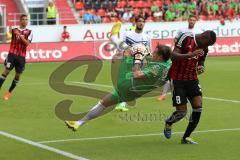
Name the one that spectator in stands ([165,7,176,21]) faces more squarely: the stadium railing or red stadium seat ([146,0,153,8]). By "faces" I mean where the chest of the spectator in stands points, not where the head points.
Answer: the stadium railing

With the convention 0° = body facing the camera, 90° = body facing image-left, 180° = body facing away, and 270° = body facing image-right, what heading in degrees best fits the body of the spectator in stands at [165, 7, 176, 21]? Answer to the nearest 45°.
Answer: approximately 0°

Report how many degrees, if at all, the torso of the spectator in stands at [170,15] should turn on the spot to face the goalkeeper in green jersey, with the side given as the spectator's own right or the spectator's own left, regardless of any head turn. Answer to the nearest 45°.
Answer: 0° — they already face them

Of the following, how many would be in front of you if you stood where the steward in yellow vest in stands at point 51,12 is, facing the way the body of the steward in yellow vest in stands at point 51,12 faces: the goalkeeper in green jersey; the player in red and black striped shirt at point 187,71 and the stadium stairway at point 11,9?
2

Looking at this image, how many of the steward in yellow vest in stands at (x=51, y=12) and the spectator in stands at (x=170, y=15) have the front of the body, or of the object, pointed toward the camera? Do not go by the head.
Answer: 2

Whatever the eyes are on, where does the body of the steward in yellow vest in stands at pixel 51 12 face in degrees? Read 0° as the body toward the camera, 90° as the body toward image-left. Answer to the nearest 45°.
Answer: approximately 0°

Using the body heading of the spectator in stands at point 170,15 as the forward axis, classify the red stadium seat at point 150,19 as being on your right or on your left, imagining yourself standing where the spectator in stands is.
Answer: on your right

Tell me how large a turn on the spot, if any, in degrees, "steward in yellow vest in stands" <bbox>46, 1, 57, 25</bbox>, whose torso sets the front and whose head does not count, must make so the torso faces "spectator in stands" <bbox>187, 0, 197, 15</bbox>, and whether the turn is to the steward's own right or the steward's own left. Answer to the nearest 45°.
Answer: approximately 90° to the steward's own left
